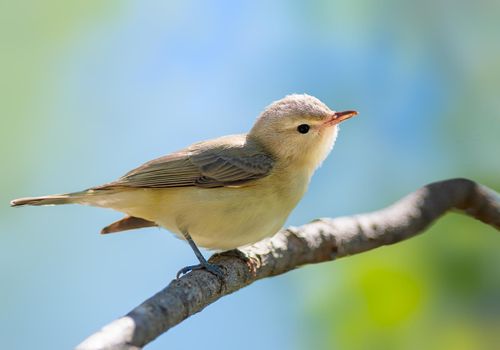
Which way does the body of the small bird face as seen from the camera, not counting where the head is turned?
to the viewer's right
